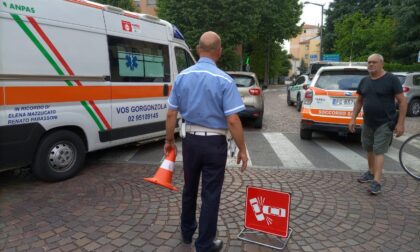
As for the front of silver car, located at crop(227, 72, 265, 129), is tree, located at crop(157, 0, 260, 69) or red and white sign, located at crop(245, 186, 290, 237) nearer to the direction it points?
the tree

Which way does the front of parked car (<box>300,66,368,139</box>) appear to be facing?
away from the camera

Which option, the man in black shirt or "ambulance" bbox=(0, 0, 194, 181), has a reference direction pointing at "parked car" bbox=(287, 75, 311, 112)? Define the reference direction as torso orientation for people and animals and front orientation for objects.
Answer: the ambulance

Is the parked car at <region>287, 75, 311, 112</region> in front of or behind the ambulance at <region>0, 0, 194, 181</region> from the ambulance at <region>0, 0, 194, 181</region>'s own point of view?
in front

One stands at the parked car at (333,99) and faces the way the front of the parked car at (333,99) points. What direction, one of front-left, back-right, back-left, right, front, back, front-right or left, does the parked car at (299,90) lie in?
front

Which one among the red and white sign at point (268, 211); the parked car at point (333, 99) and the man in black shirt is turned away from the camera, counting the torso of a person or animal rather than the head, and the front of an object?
the parked car

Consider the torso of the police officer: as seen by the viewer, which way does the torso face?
away from the camera

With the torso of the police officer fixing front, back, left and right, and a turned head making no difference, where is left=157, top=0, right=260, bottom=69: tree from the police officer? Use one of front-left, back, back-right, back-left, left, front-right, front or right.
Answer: front

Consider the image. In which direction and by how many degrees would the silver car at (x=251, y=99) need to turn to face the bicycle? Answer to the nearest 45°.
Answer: approximately 135° to its right

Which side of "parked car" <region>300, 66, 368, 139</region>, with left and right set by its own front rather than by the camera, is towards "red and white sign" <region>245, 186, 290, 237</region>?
back

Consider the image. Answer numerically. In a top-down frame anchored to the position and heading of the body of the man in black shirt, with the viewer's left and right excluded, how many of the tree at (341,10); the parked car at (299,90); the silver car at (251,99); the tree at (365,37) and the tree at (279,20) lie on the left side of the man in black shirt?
0

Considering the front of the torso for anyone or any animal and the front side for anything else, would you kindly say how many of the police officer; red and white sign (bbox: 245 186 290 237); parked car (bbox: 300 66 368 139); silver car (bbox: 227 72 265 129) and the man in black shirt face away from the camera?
3

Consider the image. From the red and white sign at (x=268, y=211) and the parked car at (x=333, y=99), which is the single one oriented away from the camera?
the parked car

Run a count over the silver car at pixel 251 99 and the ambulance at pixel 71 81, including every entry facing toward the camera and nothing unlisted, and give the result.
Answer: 0

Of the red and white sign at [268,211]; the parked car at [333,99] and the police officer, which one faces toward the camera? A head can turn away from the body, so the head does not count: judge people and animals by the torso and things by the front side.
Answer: the red and white sign

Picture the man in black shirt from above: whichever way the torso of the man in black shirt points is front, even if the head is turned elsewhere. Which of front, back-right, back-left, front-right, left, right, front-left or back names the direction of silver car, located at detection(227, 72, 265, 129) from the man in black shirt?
right

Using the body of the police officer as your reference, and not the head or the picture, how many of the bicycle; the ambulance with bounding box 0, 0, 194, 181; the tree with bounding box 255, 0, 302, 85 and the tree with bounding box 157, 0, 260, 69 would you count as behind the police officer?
0

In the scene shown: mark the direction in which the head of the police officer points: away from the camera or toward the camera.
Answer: away from the camera

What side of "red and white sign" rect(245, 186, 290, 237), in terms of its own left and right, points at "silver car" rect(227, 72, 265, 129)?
back

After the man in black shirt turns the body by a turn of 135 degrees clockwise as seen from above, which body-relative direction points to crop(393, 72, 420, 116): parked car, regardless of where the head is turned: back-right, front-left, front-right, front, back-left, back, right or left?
front

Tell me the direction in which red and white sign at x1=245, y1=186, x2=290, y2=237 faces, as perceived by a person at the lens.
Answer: facing the viewer
